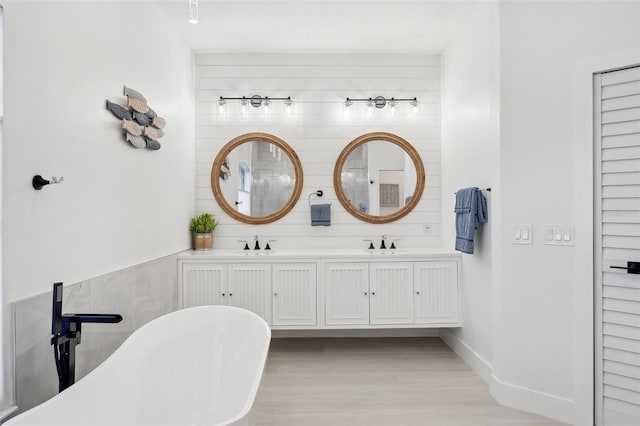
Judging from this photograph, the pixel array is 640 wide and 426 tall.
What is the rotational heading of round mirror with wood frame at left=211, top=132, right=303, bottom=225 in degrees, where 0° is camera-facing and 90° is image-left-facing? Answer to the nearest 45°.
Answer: approximately 0°

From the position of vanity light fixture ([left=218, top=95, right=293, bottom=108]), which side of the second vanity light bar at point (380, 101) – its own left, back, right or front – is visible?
right

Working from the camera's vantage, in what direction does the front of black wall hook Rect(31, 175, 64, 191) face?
facing to the right of the viewer

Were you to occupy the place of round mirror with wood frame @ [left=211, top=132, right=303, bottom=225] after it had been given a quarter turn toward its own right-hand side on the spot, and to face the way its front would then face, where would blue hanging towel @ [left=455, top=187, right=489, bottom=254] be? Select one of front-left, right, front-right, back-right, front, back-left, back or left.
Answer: back-left

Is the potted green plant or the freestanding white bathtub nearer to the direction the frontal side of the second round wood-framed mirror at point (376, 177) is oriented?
the freestanding white bathtub

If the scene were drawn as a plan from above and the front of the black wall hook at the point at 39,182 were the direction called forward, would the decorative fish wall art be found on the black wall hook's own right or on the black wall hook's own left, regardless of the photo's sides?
on the black wall hook's own left

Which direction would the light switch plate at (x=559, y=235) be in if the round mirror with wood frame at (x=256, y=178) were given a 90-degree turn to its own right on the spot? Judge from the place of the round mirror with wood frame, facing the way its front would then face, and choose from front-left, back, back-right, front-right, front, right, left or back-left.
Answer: back-left
